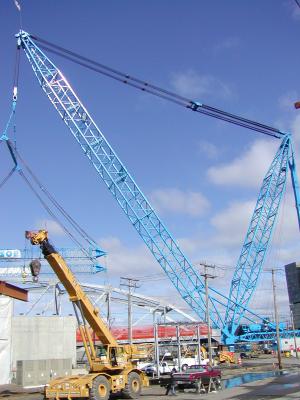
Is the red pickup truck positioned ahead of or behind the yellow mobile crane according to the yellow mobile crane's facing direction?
behind

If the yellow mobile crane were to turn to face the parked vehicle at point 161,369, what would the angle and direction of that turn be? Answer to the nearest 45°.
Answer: approximately 135° to its right

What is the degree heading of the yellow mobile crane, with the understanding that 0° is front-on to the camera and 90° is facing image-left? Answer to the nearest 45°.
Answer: approximately 45°
